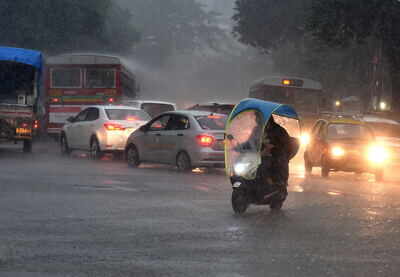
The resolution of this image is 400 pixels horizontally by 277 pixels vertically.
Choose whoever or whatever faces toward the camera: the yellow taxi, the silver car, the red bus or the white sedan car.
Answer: the yellow taxi

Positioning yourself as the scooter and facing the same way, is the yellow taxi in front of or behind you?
behind

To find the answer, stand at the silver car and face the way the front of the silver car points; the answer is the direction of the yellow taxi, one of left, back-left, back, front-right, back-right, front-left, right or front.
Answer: back-right

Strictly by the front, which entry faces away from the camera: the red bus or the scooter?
the red bus

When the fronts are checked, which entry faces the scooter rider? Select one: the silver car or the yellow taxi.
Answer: the yellow taxi

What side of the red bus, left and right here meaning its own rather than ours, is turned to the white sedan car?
back

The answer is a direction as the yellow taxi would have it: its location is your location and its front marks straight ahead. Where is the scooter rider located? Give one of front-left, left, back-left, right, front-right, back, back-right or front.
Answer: front

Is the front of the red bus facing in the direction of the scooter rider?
no

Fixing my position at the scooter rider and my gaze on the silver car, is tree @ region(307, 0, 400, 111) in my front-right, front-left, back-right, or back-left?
front-right

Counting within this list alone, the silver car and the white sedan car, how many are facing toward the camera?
0

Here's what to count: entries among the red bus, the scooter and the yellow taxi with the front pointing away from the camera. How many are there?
1

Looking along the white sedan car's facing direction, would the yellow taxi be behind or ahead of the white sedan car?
behind

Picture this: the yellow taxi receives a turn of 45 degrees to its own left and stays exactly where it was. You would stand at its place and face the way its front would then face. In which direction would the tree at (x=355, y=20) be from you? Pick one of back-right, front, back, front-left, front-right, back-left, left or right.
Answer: back-left

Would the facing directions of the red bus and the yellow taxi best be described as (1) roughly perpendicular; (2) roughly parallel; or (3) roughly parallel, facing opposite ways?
roughly parallel, facing opposite ways

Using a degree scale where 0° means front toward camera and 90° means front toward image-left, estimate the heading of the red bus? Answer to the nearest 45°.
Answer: approximately 180°

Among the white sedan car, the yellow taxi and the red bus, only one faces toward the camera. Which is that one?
the yellow taxi

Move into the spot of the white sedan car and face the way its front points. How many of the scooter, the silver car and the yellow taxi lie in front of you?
0

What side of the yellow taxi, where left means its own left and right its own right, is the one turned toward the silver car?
right

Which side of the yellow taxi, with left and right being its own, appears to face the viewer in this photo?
front

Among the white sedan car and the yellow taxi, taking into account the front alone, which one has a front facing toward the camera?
the yellow taxi

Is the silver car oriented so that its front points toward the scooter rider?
no
